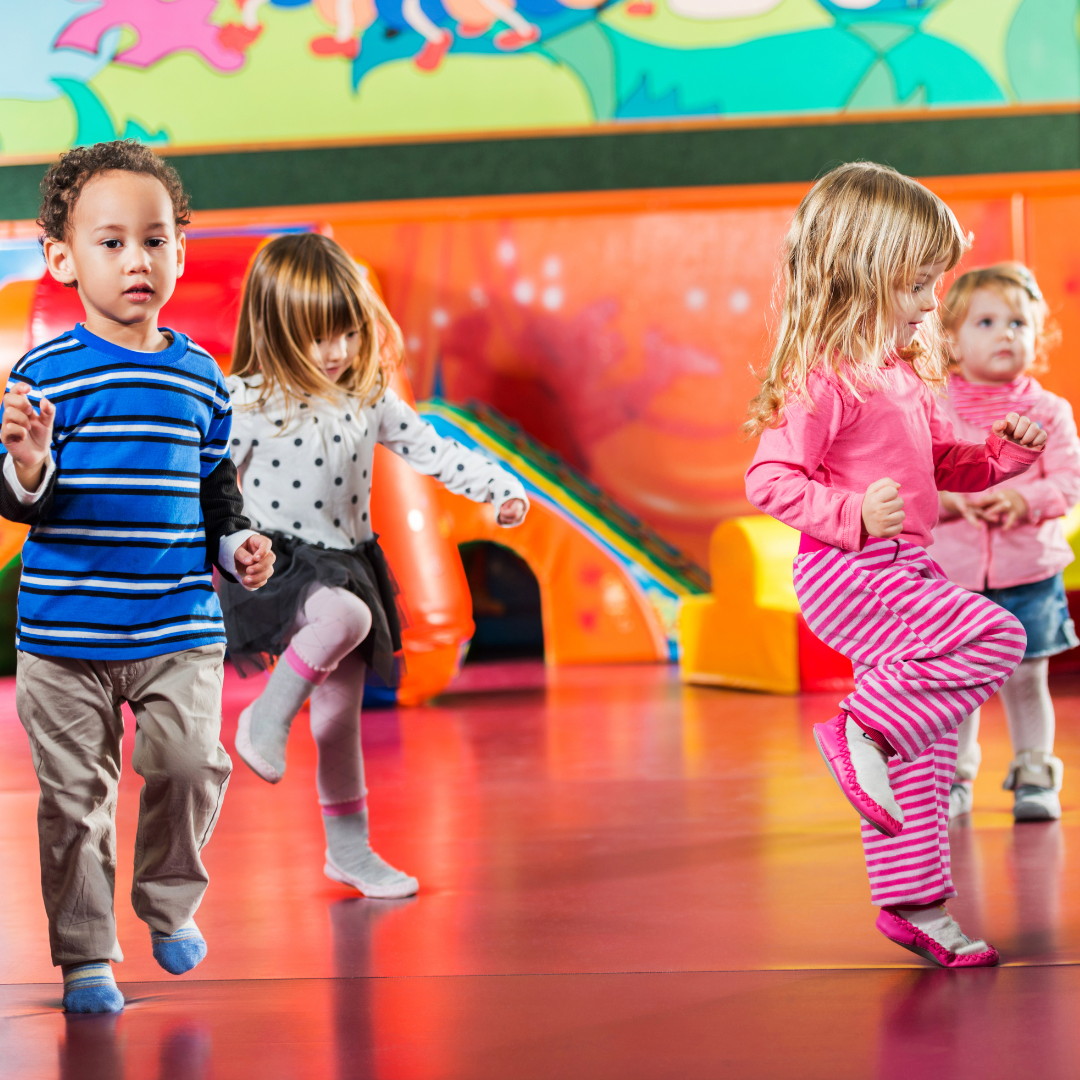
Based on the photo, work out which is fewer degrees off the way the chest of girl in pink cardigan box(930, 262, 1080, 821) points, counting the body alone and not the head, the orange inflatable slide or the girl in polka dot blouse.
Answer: the girl in polka dot blouse

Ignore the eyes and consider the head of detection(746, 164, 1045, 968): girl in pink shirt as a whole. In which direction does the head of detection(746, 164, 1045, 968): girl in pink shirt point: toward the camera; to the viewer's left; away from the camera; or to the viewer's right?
to the viewer's right

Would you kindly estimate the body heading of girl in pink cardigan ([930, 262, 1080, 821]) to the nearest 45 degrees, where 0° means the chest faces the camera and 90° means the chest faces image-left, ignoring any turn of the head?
approximately 0°

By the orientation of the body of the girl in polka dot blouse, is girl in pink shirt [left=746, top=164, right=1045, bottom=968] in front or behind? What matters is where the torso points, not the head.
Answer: in front

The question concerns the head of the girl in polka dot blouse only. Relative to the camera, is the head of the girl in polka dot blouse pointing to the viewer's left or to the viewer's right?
to the viewer's right

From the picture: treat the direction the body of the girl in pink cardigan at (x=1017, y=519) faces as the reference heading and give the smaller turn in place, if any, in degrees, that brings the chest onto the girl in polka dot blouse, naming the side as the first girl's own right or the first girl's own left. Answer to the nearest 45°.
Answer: approximately 45° to the first girl's own right

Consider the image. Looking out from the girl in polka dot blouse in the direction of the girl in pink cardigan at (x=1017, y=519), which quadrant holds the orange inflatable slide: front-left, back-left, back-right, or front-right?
front-left

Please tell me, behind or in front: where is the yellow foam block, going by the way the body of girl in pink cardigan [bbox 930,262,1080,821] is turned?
behind

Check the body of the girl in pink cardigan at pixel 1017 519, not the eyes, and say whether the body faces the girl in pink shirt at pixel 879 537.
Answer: yes

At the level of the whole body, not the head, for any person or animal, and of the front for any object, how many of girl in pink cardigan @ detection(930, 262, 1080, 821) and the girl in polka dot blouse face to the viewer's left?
0

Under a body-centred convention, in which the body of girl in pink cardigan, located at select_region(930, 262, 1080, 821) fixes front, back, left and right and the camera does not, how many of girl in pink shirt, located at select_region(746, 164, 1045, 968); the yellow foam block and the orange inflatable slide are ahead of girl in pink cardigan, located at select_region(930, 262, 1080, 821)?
1

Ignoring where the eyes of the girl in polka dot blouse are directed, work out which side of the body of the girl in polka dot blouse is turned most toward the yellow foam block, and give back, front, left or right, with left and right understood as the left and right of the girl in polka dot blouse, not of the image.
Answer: left

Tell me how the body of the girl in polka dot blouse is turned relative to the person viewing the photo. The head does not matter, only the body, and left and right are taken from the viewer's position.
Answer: facing the viewer and to the right of the viewer
